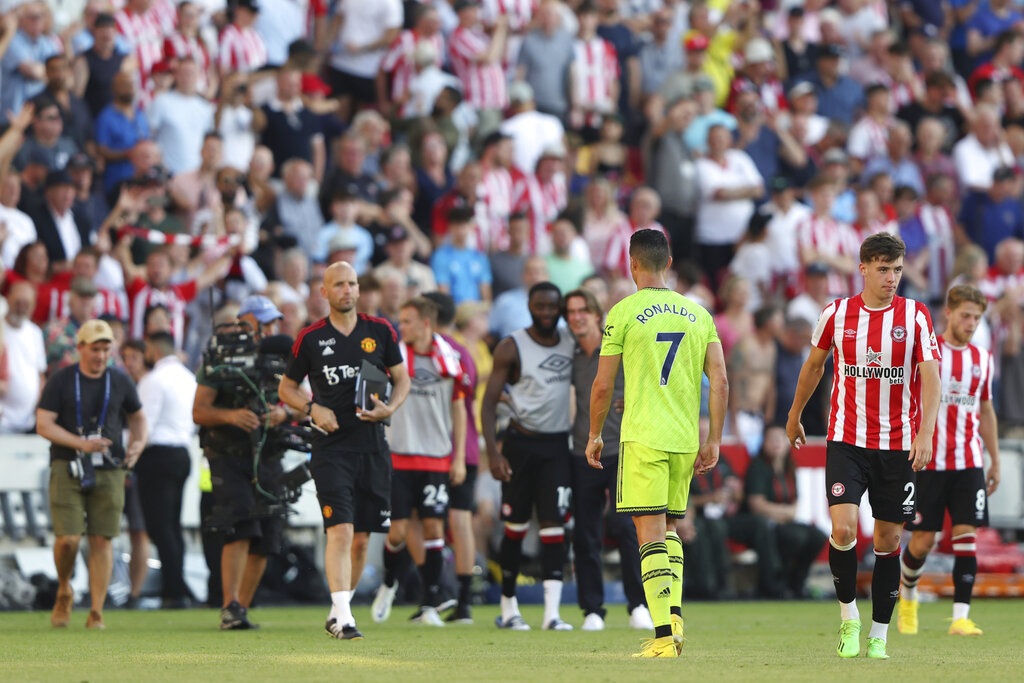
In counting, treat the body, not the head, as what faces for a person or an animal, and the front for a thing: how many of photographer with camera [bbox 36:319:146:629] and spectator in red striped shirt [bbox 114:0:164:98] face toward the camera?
2

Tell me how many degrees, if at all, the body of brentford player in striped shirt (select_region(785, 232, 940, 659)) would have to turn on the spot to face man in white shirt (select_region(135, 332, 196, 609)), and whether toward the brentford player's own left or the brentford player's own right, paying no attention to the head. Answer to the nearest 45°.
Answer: approximately 135° to the brentford player's own right

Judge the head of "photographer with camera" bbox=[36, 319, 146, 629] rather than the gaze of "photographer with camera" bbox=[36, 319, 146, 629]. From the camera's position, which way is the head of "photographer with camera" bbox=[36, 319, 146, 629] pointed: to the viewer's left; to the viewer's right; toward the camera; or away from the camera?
toward the camera

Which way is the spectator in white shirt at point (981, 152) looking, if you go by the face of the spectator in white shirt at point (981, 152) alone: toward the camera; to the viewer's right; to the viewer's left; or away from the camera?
toward the camera

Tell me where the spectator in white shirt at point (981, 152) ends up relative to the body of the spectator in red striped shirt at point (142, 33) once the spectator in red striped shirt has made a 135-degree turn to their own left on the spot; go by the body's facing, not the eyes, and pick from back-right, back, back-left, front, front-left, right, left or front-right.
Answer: front-right

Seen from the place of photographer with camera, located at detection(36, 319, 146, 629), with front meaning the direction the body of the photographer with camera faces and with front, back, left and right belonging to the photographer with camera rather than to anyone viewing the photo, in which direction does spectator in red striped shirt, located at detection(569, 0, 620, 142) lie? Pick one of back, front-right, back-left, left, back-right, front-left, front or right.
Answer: back-left

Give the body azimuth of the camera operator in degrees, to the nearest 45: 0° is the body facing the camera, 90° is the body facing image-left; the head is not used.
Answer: approximately 315°

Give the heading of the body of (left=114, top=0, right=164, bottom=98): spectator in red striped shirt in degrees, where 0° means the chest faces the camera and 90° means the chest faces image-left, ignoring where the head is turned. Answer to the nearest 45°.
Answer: approximately 0°

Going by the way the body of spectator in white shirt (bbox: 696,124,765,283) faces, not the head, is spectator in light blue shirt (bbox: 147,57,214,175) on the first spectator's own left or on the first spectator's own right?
on the first spectator's own right

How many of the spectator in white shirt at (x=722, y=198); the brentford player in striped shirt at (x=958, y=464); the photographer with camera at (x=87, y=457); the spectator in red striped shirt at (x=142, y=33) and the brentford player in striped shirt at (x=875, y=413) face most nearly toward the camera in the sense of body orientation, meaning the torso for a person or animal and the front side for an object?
5

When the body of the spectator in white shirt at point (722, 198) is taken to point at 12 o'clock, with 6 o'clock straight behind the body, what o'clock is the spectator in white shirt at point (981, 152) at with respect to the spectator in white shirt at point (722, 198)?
the spectator in white shirt at point (981, 152) is roughly at 8 o'clock from the spectator in white shirt at point (722, 198).

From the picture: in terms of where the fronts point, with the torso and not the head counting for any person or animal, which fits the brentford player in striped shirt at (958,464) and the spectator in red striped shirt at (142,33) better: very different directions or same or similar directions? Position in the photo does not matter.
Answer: same or similar directions

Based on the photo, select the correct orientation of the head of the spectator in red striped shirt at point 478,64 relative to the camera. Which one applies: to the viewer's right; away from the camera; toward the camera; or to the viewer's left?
toward the camera

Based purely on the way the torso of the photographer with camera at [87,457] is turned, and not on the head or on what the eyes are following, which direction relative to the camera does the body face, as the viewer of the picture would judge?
toward the camera
